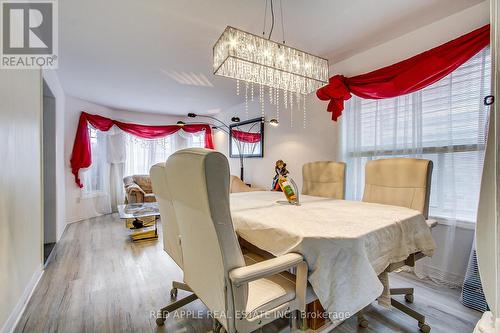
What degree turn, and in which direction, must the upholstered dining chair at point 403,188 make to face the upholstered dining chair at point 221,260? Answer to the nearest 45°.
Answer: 0° — it already faces it

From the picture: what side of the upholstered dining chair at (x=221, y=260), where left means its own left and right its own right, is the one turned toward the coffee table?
left

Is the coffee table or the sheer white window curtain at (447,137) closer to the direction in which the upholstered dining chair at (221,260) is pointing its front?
the sheer white window curtain

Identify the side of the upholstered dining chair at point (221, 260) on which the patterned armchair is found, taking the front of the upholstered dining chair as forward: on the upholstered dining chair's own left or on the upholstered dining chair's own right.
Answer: on the upholstered dining chair's own left

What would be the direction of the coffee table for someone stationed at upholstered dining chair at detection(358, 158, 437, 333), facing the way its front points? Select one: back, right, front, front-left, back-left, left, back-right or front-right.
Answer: front-right

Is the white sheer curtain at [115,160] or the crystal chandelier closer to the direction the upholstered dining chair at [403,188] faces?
the crystal chandelier

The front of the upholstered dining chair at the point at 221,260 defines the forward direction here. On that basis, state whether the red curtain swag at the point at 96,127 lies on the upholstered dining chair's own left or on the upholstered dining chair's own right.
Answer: on the upholstered dining chair's own left

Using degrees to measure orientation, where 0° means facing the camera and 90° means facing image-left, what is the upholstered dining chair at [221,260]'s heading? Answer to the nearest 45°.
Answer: approximately 225°

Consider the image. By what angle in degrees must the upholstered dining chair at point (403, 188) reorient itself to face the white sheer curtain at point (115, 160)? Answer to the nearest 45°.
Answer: approximately 45° to its right

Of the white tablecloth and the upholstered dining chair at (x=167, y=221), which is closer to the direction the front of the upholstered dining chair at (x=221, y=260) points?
the white tablecloth

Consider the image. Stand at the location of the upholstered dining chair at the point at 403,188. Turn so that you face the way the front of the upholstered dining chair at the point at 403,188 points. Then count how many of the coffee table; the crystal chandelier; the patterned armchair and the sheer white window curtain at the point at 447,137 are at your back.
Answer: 1

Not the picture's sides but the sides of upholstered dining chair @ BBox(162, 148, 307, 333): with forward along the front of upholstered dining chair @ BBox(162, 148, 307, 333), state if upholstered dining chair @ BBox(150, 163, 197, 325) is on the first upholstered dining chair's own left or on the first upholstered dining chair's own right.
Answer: on the first upholstered dining chair's own left

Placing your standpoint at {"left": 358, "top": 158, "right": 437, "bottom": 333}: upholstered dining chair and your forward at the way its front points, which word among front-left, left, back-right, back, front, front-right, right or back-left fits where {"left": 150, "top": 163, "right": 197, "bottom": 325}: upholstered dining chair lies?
front
